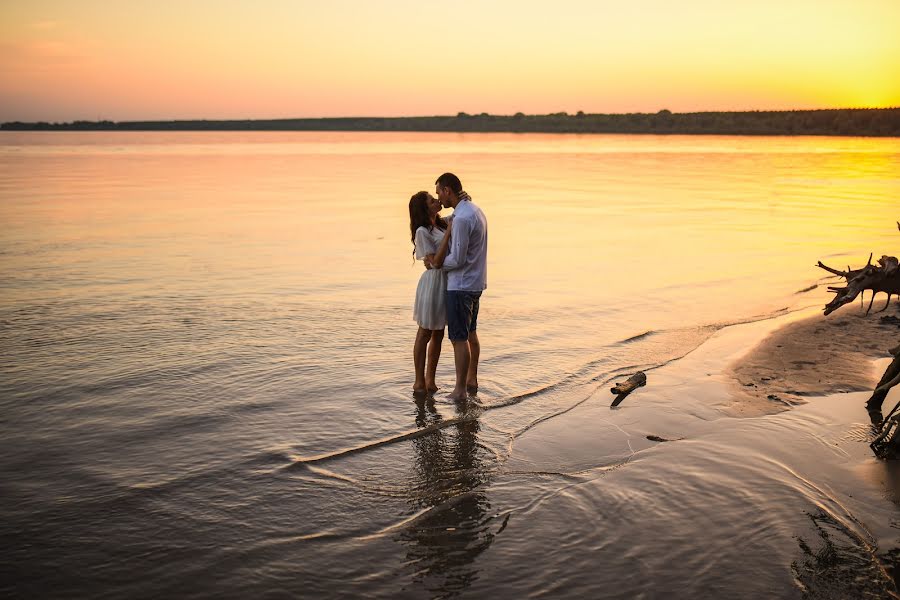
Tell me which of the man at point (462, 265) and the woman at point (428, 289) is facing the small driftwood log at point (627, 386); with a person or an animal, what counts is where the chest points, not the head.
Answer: the woman

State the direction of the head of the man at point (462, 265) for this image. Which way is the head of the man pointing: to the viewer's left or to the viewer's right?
to the viewer's left

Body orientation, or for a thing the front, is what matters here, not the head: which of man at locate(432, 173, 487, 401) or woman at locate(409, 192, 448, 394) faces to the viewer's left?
the man

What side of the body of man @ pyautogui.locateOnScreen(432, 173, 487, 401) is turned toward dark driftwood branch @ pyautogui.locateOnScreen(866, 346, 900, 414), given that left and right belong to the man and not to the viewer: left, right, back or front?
back

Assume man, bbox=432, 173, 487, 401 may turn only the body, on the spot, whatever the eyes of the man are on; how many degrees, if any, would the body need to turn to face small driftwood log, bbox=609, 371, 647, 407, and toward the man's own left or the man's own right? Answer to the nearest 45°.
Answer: approximately 180°

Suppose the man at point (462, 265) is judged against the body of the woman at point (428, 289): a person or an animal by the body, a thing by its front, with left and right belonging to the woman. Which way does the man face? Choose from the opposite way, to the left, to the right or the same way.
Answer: the opposite way

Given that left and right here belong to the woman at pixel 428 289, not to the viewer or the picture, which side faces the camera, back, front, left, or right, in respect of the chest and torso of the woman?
right

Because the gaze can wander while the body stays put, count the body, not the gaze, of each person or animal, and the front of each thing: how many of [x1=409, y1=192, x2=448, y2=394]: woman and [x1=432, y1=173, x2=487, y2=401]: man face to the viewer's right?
1

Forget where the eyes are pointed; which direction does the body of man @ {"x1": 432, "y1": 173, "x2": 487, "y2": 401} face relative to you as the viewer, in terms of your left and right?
facing to the left of the viewer
